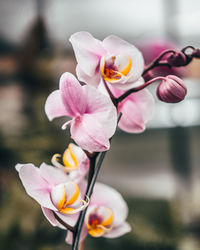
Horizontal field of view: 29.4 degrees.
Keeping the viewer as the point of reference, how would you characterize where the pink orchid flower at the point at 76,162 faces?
facing to the left of the viewer

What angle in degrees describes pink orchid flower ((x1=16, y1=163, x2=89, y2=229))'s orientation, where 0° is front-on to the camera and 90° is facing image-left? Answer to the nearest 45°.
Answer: approximately 315°

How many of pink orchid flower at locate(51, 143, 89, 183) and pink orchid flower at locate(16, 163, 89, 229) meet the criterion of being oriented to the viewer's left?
1
